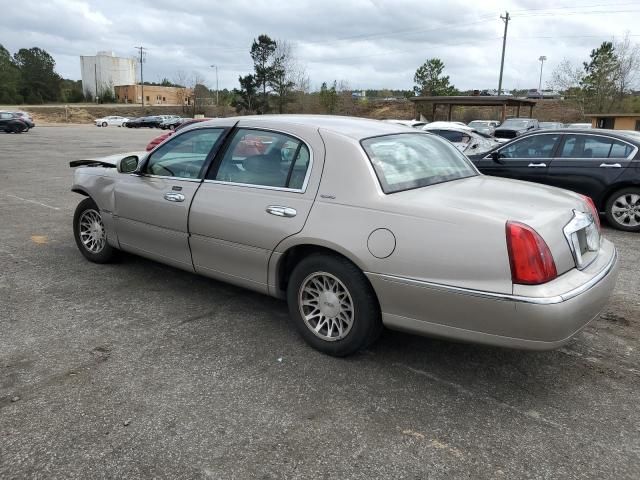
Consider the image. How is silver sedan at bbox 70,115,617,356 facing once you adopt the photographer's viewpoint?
facing away from the viewer and to the left of the viewer

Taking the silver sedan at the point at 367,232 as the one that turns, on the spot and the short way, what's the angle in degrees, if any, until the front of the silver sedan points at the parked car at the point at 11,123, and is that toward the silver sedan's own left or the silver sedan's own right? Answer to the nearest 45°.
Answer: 0° — it already faces it

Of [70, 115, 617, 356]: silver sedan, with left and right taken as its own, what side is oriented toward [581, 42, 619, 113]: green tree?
right

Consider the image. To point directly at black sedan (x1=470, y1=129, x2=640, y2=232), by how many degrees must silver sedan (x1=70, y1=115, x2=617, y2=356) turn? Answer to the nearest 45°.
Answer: approximately 90° to its right

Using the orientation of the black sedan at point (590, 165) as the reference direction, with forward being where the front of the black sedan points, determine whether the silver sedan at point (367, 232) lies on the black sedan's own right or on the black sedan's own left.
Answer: on the black sedan's own left

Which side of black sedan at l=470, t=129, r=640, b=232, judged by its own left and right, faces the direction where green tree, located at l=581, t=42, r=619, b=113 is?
right

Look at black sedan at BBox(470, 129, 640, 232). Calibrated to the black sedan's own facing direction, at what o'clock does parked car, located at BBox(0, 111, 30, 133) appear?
The parked car is roughly at 1 o'clock from the black sedan.

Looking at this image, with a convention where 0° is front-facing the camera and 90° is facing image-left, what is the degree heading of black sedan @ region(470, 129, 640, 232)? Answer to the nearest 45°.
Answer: approximately 90°

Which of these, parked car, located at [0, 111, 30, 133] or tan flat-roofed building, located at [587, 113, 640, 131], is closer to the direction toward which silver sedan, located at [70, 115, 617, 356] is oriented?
the parked car
